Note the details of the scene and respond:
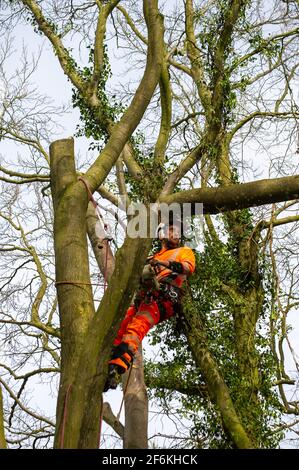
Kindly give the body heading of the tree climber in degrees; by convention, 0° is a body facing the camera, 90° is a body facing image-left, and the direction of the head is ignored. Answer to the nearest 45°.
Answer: approximately 45°
